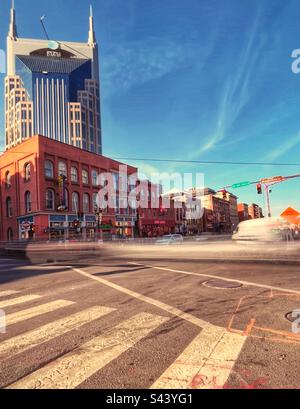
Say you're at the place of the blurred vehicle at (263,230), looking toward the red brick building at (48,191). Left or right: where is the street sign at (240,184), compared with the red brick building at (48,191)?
right

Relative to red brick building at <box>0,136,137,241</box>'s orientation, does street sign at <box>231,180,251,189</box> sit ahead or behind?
ahead

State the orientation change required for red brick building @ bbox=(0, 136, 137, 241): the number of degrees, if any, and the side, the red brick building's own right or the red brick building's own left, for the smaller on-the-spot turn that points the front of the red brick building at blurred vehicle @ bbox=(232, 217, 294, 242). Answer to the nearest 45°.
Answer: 0° — it already faces it

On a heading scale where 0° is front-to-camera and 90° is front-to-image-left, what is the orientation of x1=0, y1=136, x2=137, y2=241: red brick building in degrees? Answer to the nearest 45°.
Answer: approximately 315°

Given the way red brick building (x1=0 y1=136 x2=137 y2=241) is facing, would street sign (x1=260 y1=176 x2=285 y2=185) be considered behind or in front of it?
in front
